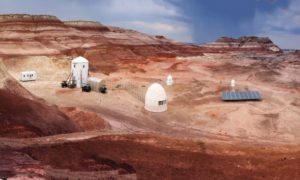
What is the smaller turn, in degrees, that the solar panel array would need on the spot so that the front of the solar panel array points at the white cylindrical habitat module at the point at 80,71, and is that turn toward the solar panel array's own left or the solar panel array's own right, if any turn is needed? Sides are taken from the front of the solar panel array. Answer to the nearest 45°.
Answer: approximately 90° to the solar panel array's own right

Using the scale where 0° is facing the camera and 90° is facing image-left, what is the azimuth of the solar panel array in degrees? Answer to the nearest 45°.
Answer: approximately 0°

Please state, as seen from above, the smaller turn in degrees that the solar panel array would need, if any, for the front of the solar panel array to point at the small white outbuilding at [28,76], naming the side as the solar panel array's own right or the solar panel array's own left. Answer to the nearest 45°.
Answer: approximately 90° to the solar panel array's own right

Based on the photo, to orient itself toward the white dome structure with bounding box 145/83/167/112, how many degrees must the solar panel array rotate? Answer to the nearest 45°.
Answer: approximately 45° to its right

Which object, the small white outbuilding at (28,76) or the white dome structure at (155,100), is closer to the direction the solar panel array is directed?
the white dome structure
